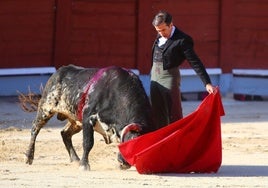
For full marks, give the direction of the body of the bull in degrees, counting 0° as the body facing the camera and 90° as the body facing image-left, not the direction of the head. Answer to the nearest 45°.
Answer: approximately 315°
